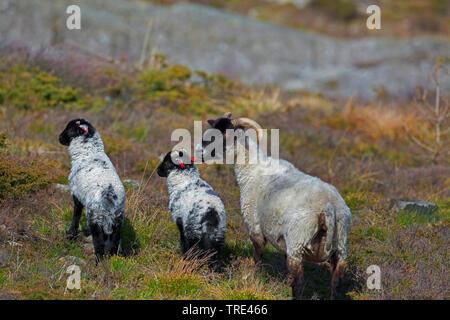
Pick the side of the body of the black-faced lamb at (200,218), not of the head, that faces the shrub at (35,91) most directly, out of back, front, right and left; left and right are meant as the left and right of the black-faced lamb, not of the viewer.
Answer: front

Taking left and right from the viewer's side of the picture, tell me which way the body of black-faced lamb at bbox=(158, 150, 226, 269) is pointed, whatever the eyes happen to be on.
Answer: facing away from the viewer and to the left of the viewer

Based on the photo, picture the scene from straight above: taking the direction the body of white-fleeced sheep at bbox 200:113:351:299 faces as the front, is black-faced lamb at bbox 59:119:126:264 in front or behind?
in front

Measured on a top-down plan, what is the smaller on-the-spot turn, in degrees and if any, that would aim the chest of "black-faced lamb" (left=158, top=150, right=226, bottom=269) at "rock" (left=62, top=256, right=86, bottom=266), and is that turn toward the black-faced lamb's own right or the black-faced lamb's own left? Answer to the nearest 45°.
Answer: approximately 45° to the black-faced lamb's own left

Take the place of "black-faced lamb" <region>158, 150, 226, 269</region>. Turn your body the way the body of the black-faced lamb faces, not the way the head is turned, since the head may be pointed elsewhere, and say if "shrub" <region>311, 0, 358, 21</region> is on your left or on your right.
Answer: on your right

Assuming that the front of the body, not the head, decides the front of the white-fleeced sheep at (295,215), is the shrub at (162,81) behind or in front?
in front

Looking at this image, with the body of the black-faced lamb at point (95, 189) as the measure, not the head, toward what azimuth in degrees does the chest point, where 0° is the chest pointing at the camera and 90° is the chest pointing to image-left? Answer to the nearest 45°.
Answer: approximately 135°

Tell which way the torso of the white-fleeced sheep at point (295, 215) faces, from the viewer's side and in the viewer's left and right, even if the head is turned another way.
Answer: facing away from the viewer and to the left of the viewer

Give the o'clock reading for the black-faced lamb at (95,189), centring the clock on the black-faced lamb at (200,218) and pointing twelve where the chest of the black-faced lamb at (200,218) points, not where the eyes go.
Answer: the black-faced lamb at (95,189) is roughly at 11 o'clock from the black-faced lamb at (200,218).
